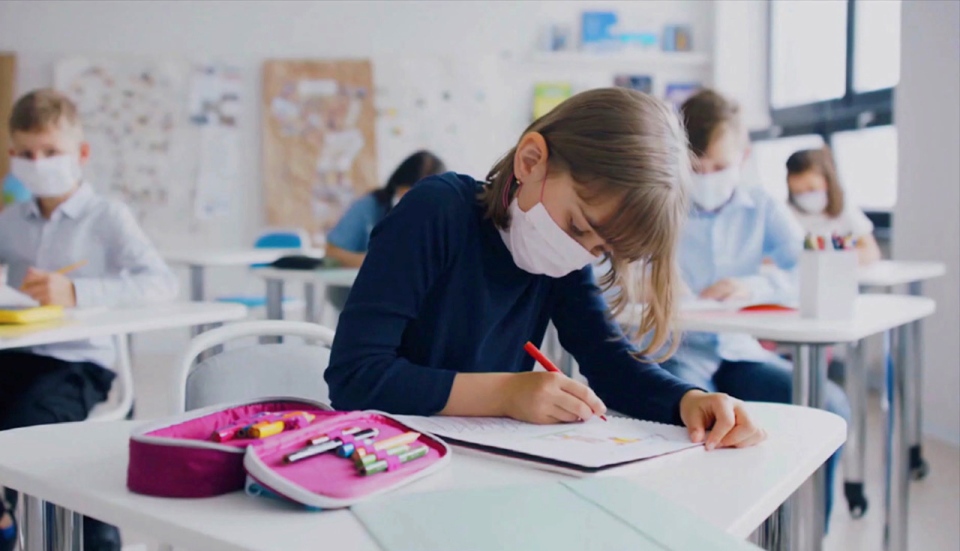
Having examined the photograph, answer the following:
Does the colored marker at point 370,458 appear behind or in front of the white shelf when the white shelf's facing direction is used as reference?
in front

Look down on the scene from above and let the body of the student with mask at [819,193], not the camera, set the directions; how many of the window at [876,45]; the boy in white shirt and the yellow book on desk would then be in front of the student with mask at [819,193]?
2

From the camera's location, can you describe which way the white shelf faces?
facing the viewer

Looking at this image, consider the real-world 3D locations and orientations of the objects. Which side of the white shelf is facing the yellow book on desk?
front

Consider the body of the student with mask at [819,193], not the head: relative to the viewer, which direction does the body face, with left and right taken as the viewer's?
facing the viewer and to the left of the viewer

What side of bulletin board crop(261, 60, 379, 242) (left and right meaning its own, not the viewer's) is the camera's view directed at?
front

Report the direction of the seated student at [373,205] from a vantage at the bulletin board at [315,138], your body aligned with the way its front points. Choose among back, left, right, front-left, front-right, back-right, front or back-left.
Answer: front

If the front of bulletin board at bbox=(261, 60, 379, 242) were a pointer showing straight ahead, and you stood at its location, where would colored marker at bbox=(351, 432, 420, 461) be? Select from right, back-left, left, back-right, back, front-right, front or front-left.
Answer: front

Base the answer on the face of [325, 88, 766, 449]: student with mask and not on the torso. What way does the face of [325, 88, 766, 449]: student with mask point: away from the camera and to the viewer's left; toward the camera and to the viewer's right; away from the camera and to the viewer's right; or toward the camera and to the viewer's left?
toward the camera and to the viewer's right

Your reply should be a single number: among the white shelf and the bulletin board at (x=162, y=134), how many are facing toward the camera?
2

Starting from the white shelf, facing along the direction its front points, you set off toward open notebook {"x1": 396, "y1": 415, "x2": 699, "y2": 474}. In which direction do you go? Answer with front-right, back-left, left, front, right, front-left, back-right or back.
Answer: front

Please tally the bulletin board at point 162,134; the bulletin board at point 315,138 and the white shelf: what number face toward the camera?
3

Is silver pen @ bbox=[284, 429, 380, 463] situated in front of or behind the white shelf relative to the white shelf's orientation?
in front
